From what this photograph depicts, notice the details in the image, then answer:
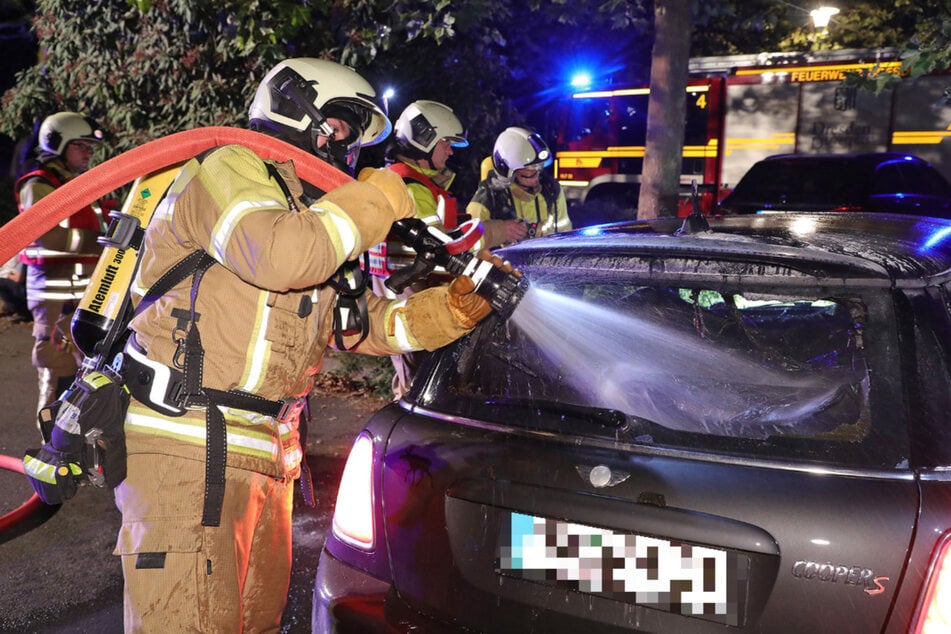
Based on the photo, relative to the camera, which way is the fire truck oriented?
to the viewer's left

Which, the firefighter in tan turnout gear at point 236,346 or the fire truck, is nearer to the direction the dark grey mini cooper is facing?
the fire truck

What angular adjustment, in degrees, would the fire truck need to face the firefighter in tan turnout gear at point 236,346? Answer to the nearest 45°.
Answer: approximately 90° to its left

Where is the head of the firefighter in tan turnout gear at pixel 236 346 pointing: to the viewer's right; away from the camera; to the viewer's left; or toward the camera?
to the viewer's right

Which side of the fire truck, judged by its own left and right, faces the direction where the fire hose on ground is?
left

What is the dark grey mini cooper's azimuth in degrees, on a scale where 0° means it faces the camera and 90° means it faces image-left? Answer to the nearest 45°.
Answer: approximately 225°

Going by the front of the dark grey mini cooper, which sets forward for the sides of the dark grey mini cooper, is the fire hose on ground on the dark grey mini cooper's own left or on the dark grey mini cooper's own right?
on the dark grey mini cooper's own left

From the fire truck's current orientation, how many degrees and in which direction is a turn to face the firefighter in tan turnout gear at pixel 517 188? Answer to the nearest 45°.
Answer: approximately 90° to its left

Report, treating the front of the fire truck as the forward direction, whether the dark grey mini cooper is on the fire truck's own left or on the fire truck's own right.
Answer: on the fire truck's own left

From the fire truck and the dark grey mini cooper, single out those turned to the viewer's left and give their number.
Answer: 1
